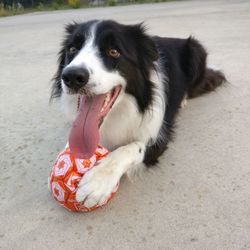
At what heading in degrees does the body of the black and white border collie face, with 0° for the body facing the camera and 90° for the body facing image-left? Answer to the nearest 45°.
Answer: approximately 45°
